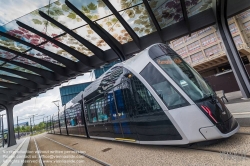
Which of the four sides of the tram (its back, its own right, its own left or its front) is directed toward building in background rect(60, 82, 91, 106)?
back

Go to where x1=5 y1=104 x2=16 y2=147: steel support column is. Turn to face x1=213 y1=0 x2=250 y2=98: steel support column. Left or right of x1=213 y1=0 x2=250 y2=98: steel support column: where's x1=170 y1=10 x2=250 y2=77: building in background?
left

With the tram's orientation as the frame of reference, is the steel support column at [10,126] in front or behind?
behind

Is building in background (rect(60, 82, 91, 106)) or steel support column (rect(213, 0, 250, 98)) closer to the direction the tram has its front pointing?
the steel support column

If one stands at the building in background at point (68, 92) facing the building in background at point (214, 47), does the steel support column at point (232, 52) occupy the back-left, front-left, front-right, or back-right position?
front-right

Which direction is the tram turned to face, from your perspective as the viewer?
facing the viewer and to the right of the viewer

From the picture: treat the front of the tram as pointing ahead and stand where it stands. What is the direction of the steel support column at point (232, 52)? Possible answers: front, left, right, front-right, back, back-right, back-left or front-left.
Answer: left

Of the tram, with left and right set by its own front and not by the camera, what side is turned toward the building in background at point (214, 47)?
left
